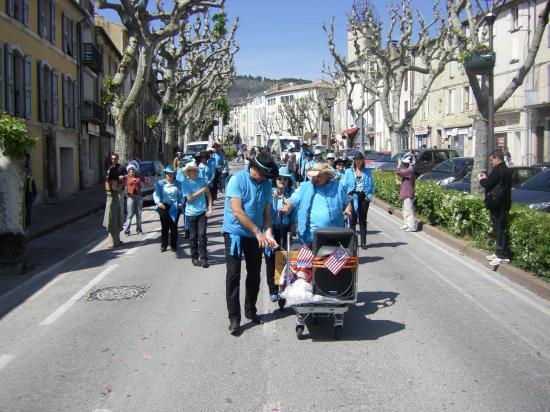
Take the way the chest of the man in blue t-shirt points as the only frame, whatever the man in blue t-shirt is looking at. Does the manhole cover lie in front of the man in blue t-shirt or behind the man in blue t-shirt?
behind

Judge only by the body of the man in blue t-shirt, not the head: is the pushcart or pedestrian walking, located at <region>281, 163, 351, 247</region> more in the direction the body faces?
the pushcart

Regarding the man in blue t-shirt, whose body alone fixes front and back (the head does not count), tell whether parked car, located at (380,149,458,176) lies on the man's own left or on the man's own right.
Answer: on the man's own left

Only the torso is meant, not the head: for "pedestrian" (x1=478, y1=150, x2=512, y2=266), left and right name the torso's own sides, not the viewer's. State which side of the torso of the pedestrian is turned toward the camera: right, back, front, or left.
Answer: left

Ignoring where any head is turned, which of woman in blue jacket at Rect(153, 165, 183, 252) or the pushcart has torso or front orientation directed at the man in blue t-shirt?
the woman in blue jacket

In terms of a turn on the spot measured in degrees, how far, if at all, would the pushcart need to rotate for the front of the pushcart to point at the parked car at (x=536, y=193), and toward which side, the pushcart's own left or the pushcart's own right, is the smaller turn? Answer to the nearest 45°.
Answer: approximately 135° to the pushcart's own left
